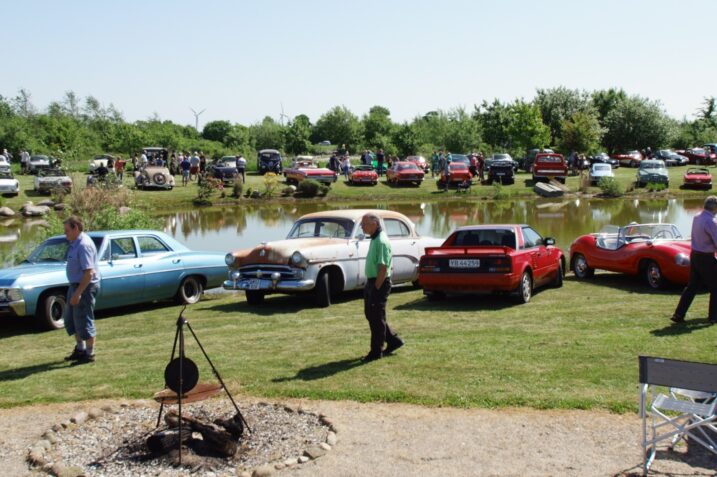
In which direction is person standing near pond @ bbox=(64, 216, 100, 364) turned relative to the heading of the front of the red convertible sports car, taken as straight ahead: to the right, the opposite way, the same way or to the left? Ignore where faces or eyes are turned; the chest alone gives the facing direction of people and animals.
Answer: to the right

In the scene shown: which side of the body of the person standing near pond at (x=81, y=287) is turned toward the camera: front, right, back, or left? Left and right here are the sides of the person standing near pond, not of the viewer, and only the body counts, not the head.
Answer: left

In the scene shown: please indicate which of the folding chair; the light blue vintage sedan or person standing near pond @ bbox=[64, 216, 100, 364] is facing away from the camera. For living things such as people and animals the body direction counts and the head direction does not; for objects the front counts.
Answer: the folding chair

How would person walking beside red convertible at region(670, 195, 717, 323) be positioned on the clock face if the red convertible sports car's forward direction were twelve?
The person walking beside red convertible is roughly at 1 o'clock from the red convertible sports car.

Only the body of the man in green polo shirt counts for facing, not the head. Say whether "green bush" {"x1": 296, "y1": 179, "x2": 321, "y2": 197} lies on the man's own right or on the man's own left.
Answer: on the man's own right

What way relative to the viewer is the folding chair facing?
away from the camera

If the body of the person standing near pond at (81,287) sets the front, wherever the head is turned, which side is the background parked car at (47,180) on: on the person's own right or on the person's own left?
on the person's own right

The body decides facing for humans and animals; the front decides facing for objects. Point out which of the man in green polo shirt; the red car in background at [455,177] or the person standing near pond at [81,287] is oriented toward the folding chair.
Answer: the red car in background

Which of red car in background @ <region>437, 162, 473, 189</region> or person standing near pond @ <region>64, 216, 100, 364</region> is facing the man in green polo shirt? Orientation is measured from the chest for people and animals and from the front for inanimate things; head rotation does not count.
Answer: the red car in background
